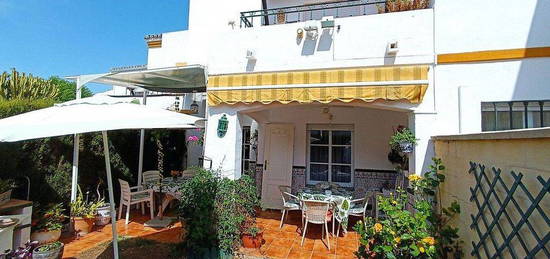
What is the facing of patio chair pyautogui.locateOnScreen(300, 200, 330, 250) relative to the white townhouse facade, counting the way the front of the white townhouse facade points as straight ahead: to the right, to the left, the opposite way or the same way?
the opposite way

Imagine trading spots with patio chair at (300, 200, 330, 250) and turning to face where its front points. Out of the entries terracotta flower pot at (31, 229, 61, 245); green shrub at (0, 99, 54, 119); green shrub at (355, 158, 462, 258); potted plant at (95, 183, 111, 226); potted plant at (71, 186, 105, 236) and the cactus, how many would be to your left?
5

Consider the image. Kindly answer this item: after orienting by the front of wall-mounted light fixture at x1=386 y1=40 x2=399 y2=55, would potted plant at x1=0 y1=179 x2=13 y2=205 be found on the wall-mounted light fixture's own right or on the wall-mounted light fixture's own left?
on the wall-mounted light fixture's own right

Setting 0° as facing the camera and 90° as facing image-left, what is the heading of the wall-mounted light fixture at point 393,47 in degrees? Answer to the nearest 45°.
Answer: approximately 0°

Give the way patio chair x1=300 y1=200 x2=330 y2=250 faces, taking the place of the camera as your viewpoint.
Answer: facing away from the viewer

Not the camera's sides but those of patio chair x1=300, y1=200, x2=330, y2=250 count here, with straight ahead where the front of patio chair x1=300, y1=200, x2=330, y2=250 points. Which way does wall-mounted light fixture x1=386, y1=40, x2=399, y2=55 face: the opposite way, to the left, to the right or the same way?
the opposite way

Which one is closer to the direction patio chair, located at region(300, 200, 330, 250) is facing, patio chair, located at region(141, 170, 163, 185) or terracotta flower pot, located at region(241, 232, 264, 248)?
the patio chair
